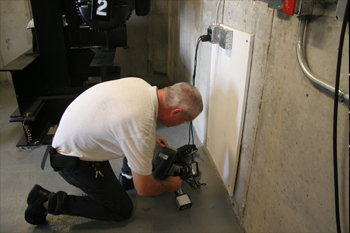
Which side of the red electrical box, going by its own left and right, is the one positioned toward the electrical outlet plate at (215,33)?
right

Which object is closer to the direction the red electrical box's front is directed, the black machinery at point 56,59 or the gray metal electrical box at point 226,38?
the black machinery

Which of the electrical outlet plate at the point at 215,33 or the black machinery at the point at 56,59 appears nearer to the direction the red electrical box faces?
the black machinery

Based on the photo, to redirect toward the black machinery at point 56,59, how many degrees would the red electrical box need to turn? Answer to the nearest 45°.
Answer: approximately 90° to its right

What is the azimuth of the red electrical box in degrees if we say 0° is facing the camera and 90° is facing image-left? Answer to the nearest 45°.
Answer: approximately 45°

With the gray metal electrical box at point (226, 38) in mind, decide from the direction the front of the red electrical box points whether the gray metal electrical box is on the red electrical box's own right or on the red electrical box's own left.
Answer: on the red electrical box's own right
